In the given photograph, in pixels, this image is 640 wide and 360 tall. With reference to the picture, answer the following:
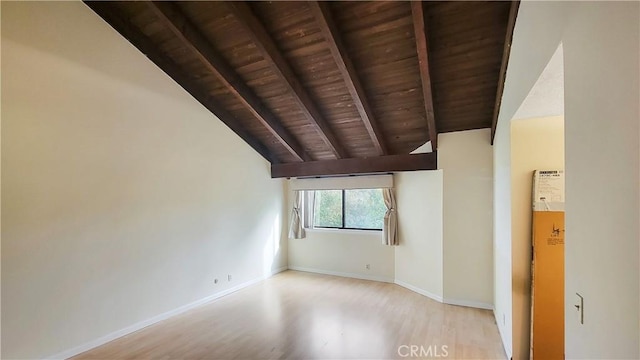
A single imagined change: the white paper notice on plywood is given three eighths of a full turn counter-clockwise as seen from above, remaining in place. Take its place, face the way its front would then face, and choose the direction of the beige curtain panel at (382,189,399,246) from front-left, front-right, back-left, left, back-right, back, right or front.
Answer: left

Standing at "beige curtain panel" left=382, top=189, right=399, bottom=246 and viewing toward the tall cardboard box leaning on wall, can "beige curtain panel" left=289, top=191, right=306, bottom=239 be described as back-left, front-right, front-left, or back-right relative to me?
back-right

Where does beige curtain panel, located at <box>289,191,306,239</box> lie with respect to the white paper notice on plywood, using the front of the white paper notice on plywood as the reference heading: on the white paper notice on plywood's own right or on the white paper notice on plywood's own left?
on the white paper notice on plywood's own right

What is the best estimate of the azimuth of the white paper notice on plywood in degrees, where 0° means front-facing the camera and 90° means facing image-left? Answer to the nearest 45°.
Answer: approximately 0°
